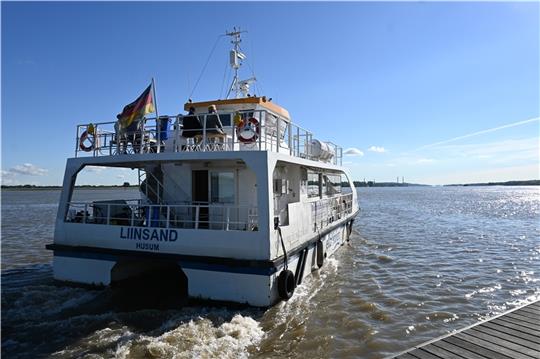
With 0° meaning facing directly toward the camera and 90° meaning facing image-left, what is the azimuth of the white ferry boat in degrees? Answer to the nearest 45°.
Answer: approximately 225°
